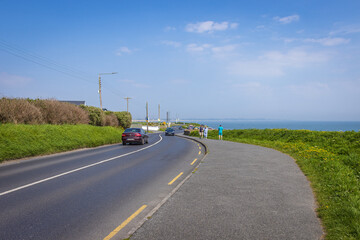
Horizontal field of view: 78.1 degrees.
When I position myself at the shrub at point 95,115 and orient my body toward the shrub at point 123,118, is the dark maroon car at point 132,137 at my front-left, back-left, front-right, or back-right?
back-right

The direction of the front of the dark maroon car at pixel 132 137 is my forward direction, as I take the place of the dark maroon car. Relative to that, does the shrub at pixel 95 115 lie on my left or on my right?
on my left

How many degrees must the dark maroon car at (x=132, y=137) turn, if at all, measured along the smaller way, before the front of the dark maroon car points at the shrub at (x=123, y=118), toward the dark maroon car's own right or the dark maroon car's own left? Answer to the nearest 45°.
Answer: approximately 45° to the dark maroon car's own left

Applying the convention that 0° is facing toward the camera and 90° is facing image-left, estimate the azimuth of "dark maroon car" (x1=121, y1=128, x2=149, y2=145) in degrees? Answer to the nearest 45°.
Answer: approximately 225°

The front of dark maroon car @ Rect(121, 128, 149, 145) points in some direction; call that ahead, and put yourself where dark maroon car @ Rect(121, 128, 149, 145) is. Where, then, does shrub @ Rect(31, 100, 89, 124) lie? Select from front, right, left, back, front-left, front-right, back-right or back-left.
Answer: back-left
